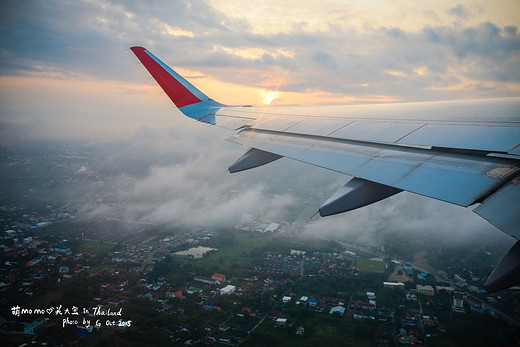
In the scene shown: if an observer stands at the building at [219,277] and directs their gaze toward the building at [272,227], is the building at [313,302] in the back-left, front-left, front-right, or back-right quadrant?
back-right

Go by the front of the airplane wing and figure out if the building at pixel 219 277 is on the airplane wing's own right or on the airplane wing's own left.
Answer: on the airplane wing's own left

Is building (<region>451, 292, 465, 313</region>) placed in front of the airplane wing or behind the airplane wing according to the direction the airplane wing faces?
in front

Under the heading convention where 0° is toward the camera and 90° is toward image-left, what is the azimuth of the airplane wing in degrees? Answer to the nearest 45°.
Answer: approximately 225°

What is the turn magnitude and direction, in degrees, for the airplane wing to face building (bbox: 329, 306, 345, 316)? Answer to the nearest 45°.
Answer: approximately 45° to its left

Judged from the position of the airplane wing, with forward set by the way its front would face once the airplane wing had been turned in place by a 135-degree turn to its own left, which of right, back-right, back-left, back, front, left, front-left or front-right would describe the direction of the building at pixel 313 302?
right

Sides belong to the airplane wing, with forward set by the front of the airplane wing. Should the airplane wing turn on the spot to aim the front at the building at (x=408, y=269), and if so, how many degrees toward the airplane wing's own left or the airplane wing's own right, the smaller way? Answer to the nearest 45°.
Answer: approximately 45° to the airplane wing's own left

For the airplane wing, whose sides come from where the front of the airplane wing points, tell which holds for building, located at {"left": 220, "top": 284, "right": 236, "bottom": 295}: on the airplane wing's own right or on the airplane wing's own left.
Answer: on the airplane wing's own left

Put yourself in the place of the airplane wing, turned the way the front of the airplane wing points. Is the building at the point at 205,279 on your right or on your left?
on your left

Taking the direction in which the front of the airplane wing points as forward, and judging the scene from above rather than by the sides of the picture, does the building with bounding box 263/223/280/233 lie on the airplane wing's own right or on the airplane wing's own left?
on the airplane wing's own left
